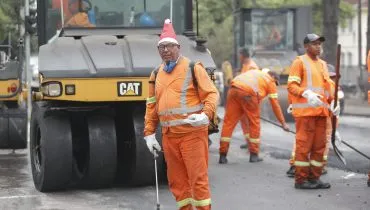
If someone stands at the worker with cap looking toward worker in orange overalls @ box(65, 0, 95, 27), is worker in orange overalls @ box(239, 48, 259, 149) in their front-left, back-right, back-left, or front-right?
front-right

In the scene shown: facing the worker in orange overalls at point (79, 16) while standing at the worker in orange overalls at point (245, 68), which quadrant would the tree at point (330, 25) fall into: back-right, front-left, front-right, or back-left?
back-right

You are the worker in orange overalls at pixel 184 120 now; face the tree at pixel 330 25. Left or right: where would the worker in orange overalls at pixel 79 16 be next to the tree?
left
